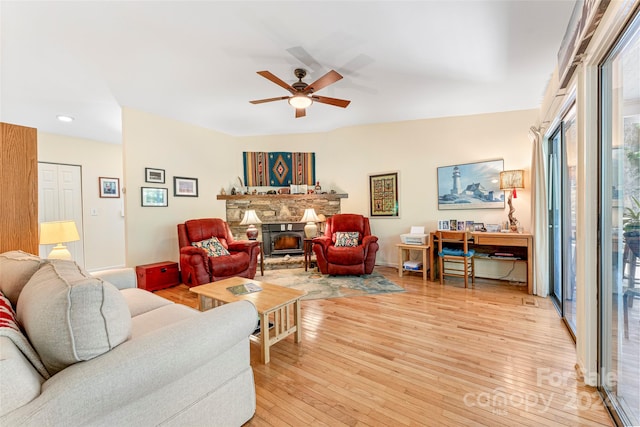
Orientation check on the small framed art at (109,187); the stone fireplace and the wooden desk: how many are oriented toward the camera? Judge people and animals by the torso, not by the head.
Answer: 3

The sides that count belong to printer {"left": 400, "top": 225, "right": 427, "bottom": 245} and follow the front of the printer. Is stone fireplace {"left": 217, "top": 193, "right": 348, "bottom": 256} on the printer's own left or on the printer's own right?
on the printer's own right

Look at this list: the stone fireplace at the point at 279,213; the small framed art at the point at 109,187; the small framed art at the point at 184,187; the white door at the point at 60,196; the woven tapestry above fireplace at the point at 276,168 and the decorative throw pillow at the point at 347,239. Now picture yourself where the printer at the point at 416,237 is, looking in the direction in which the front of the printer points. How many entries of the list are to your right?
6

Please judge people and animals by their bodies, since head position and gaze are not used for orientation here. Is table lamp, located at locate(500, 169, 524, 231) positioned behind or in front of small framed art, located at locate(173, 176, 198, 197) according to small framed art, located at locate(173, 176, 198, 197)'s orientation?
in front

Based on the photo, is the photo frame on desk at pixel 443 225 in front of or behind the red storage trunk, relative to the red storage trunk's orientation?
in front

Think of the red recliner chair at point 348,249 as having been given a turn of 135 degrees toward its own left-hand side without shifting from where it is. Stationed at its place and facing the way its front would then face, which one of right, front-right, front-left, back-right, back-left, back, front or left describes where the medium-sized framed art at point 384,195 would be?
front

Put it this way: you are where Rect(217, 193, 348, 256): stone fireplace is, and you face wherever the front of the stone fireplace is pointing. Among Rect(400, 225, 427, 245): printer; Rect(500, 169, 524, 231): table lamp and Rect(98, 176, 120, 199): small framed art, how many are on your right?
1

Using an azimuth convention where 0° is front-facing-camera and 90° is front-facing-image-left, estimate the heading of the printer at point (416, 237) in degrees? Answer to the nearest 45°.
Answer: approximately 0°

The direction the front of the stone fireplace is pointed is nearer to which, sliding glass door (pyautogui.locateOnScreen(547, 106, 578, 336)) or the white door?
the sliding glass door

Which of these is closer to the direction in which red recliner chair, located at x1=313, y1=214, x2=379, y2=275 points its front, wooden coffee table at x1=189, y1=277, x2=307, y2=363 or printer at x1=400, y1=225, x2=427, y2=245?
the wooden coffee table

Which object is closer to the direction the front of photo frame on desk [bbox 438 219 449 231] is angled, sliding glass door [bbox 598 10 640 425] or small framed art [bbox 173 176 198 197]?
the sliding glass door
